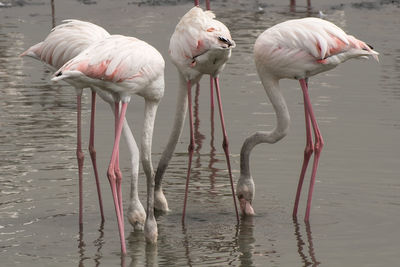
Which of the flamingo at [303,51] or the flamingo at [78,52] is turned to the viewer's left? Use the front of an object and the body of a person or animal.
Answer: the flamingo at [303,51]

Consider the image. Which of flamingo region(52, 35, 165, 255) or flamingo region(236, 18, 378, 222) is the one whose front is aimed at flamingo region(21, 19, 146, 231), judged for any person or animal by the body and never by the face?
flamingo region(236, 18, 378, 222)

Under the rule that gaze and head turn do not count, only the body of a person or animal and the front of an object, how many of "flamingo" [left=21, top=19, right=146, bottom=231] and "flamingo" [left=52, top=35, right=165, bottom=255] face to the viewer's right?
2

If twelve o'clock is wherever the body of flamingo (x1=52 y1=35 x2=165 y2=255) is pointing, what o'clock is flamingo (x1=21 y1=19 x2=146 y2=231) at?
flamingo (x1=21 y1=19 x2=146 y2=231) is roughly at 8 o'clock from flamingo (x1=52 y1=35 x2=165 y2=255).

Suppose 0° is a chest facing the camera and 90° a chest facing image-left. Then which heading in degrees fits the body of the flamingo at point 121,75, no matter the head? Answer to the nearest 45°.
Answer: approximately 270°

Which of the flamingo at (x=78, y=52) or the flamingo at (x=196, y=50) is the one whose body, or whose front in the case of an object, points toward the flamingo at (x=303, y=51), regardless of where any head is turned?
the flamingo at (x=78, y=52)

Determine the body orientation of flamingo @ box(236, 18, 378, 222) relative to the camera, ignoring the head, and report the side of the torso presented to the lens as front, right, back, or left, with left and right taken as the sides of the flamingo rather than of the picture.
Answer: left

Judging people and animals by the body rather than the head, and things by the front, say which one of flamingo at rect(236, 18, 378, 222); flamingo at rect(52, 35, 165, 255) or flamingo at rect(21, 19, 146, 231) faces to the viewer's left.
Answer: flamingo at rect(236, 18, 378, 222)

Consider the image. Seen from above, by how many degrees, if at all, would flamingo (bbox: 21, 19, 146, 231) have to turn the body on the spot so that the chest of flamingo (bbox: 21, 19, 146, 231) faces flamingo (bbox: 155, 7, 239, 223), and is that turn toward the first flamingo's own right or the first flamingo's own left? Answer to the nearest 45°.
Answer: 0° — it already faces it

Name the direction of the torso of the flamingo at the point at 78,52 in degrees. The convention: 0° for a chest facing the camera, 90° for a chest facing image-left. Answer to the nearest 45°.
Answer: approximately 270°

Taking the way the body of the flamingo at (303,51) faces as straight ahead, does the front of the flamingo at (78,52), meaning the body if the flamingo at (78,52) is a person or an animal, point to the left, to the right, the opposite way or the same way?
the opposite way
